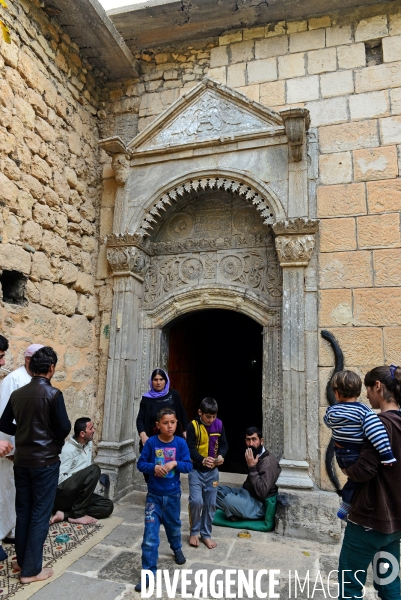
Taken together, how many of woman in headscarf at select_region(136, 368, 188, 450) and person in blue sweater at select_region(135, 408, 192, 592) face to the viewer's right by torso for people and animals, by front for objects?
0

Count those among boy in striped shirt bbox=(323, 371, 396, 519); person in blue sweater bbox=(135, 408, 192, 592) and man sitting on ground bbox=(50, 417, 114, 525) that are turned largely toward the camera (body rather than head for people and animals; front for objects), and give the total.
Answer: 1

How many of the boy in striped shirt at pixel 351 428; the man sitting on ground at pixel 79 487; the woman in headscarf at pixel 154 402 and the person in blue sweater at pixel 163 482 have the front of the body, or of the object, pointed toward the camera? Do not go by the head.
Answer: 2

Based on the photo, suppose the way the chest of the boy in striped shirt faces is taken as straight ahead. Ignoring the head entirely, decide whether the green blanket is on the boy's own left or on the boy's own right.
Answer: on the boy's own left

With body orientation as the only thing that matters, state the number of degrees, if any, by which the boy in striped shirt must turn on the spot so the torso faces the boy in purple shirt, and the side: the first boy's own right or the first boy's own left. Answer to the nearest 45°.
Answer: approximately 90° to the first boy's own left

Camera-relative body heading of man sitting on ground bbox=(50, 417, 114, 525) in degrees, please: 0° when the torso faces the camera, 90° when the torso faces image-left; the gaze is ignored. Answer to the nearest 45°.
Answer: approximately 270°

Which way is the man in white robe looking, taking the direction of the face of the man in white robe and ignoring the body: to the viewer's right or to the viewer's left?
to the viewer's right

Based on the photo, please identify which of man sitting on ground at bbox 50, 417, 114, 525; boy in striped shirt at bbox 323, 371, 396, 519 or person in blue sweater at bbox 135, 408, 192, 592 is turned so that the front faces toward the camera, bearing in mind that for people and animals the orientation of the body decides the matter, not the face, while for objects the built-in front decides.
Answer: the person in blue sweater

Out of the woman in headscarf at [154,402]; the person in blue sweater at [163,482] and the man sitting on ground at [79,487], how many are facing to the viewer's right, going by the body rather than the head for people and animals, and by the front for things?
1
